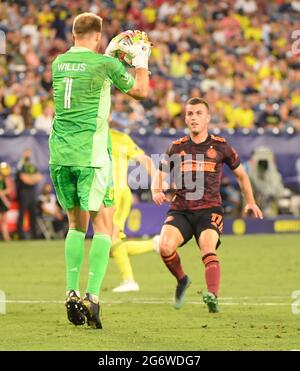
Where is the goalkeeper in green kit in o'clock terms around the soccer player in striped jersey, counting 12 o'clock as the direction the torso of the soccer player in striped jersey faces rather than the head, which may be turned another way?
The goalkeeper in green kit is roughly at 1 o'clock from the soccer player in striped jersey.

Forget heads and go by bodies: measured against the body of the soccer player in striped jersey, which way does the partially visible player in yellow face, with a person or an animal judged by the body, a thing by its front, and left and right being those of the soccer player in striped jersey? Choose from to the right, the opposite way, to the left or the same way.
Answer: to the right

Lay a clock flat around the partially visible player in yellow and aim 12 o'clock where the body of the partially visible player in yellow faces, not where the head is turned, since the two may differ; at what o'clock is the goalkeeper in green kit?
The goalkeeper in green kit is roughly at 9 o'clock from the partially visible player in yellow.

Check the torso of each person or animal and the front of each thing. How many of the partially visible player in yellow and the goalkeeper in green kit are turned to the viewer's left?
1

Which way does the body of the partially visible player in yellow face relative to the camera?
to the viewer's left

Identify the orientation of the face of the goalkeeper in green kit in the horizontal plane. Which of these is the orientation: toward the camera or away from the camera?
away from the camera
